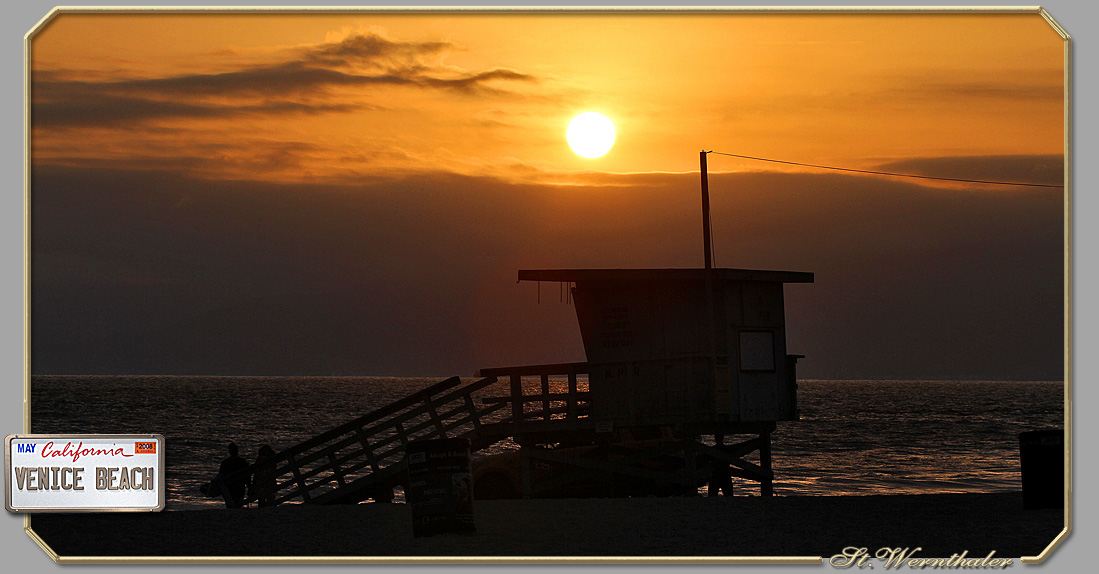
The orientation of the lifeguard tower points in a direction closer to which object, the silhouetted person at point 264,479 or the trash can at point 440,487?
the silhouetted person

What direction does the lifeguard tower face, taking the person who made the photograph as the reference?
facing away from the viewer and to the left of the viewer

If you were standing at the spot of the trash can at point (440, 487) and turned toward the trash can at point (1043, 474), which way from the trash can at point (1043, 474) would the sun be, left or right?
left

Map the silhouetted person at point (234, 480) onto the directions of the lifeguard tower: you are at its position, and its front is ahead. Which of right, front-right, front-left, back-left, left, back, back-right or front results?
front-left

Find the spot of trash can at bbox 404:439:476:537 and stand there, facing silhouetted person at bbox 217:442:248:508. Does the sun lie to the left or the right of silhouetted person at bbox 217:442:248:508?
right

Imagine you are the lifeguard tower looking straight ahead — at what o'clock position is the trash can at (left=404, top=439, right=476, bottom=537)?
The trash can is roughly at 8 o'clock from the lifeguard tower.

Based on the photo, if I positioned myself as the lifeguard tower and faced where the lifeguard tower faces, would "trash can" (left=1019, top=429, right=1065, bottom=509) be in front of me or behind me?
behind

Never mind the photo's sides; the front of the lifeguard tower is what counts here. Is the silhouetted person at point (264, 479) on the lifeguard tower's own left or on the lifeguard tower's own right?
on the lifeguard tower's own left
